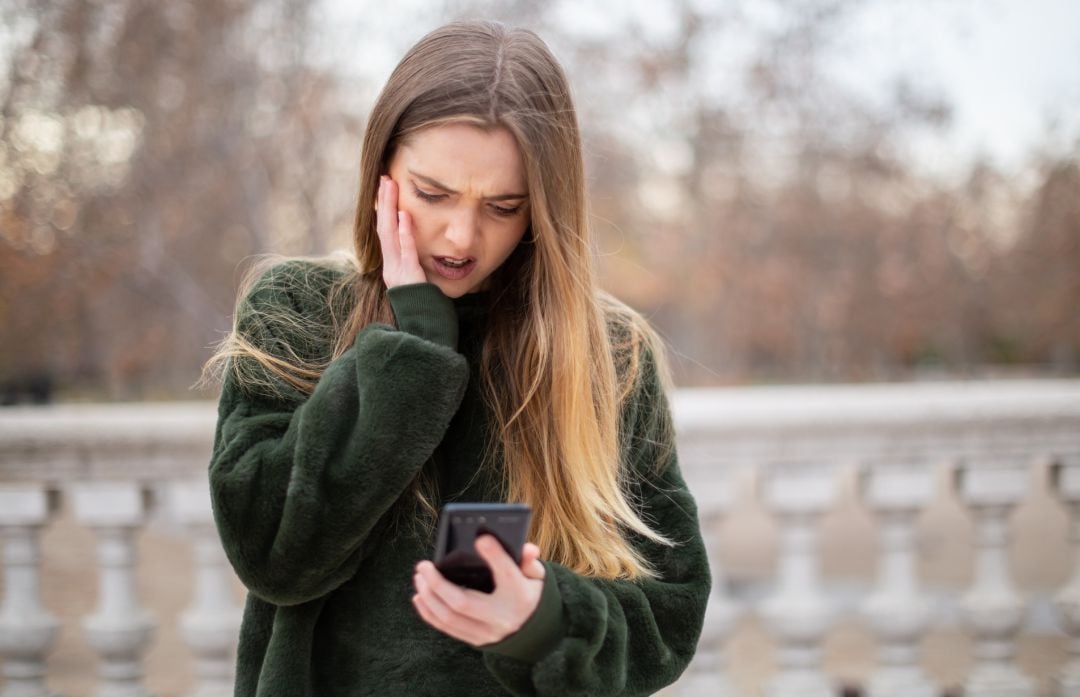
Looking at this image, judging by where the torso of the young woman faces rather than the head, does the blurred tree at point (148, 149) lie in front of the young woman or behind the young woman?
behind

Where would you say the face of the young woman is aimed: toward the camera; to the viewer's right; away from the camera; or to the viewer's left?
toward the camera

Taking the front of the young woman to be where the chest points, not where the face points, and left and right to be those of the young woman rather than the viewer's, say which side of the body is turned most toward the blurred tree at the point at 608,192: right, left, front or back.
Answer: back

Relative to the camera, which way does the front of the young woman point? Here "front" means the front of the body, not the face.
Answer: toward the camera
